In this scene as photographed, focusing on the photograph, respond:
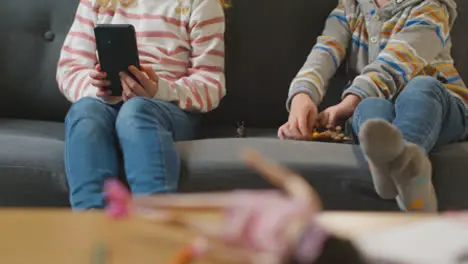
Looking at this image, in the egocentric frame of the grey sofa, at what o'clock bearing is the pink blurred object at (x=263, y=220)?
The pink blurred object is roughly at 12 o'clock from the grey sofa.

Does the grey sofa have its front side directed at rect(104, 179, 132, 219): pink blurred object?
yes

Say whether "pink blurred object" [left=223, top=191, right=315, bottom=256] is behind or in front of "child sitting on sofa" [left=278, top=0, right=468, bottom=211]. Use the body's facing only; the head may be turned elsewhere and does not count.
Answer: in front

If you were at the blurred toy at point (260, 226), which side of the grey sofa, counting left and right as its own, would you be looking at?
front

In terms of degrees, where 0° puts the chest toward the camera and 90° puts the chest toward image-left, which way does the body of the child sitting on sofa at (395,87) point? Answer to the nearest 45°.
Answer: approximately 45°

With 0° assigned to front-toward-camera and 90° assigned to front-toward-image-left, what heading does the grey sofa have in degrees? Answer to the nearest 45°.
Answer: approximately 0°
